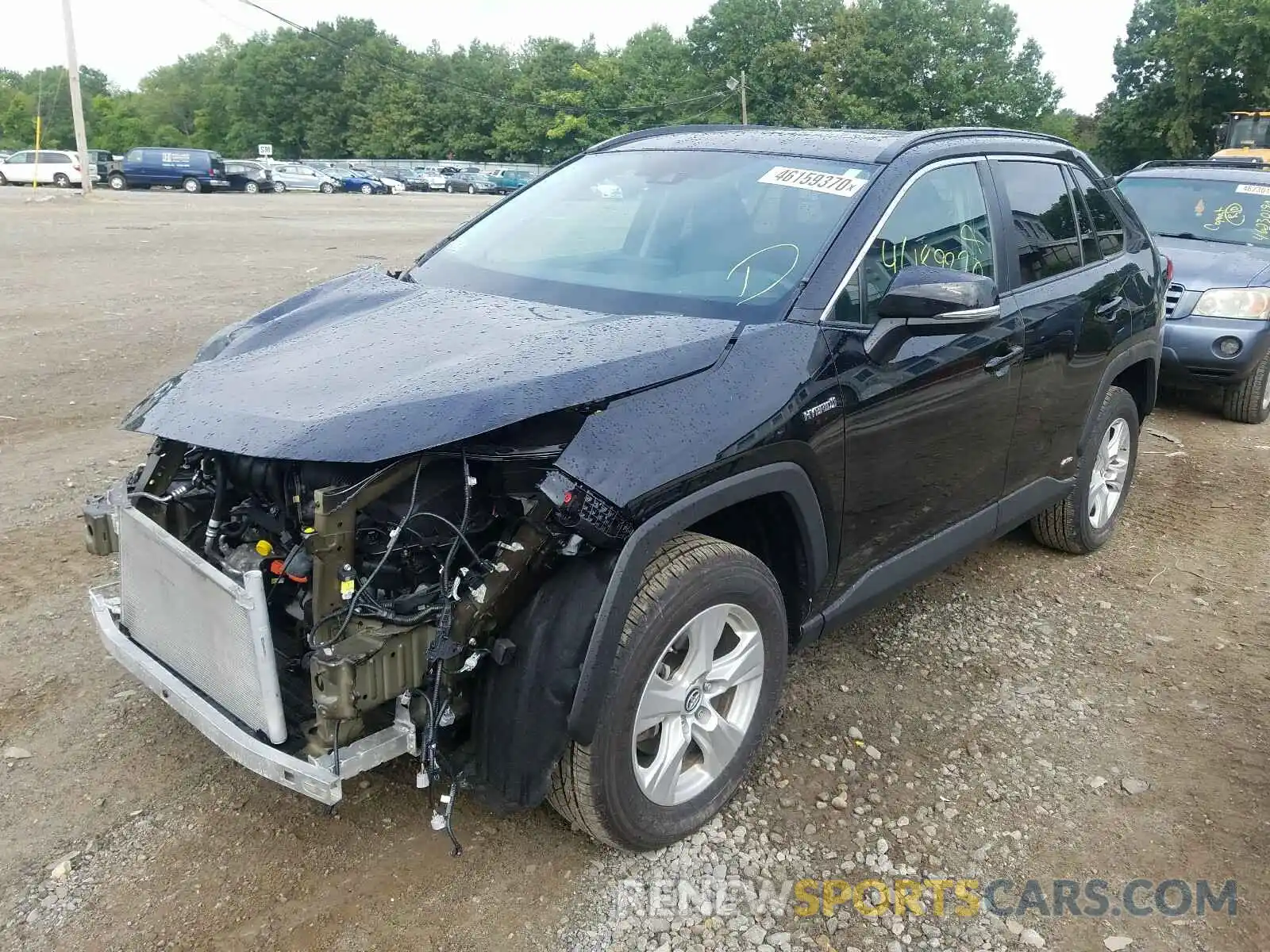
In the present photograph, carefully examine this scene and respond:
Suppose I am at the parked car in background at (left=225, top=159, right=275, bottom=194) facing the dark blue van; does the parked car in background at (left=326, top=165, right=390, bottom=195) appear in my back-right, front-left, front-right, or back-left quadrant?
back-right

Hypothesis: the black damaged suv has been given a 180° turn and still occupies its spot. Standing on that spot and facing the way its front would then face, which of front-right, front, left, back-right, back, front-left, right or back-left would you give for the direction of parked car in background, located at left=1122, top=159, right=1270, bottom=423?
front

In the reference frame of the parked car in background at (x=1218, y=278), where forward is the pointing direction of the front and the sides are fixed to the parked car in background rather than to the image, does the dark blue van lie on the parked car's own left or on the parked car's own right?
on the parked car's own right

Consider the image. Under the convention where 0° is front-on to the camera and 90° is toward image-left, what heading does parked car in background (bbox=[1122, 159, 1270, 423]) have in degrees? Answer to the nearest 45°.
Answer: approximately 45°

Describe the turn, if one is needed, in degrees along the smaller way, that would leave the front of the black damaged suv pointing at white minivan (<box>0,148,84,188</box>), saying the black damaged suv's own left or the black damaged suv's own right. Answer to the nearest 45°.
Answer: approximately 90° to the black damaged suv's own right

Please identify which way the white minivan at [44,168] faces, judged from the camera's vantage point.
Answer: facing to the left of the viewer

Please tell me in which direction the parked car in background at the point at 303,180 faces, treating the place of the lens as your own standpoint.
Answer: facing to the right of the viewer

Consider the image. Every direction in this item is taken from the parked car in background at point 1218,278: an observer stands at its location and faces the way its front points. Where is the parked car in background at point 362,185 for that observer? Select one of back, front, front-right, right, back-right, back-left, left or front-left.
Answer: right
